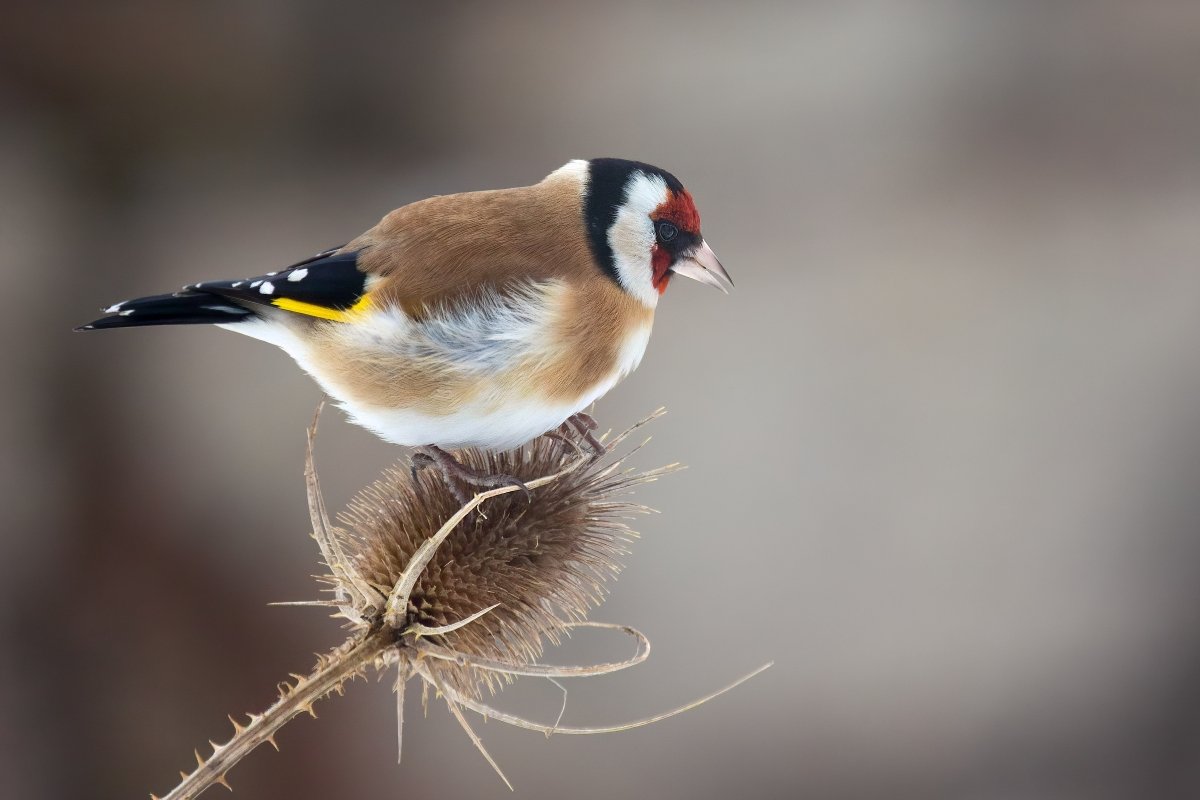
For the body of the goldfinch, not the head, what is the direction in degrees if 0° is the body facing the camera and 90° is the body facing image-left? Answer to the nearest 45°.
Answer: approximately 270°
